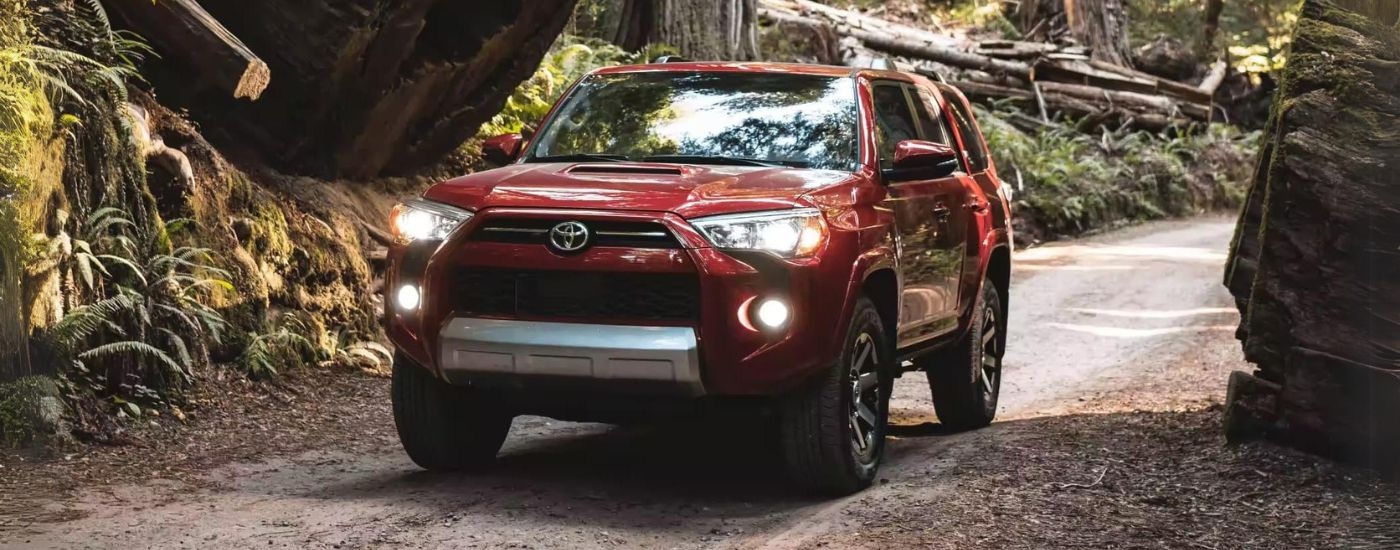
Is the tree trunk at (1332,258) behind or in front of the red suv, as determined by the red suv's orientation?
behind

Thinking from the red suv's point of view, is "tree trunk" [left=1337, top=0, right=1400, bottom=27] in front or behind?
behind

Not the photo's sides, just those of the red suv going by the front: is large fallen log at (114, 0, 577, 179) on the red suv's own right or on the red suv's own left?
on the red suv's own right

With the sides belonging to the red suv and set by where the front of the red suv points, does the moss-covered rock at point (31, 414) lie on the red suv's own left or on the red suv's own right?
on the red suv's own right

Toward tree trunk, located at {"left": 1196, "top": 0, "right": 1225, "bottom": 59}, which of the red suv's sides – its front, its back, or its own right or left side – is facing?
back

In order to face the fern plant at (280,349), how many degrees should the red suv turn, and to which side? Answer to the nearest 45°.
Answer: approximately 90° to its right

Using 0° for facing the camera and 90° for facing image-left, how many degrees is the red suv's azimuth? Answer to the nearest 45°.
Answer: approximately 45°

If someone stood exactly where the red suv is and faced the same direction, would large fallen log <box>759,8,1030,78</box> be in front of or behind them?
behind

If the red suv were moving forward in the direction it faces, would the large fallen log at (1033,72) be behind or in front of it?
behind
